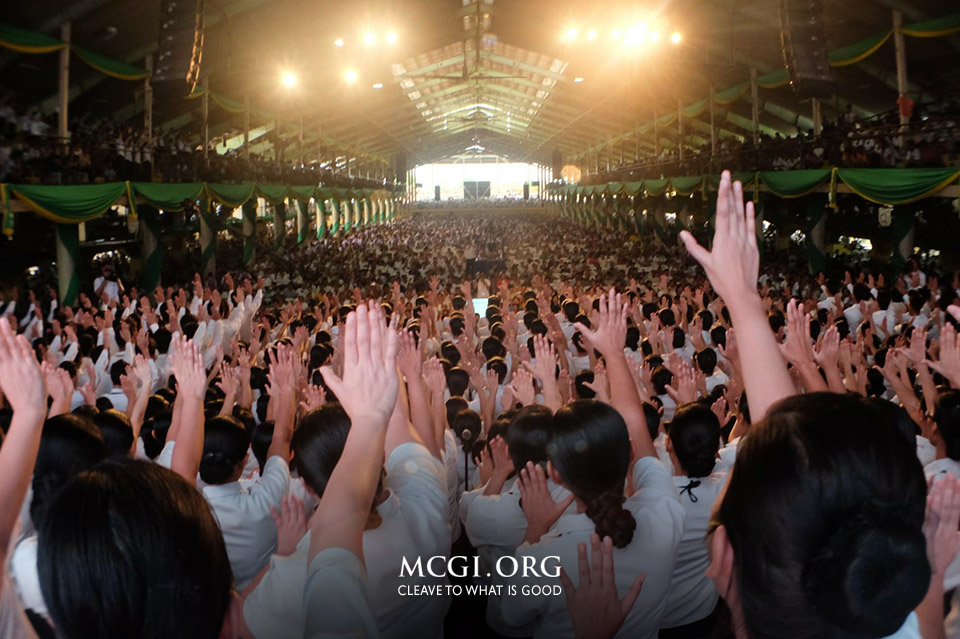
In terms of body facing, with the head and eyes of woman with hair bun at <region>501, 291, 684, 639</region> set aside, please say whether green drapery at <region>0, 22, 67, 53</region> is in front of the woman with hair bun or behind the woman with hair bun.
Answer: in front

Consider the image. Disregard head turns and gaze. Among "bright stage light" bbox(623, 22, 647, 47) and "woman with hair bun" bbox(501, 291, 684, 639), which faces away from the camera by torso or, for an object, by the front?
the woman with hair bun

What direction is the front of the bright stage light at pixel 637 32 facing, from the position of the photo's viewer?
facing the viewer

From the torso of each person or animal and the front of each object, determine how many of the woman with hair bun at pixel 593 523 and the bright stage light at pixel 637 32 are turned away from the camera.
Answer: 1

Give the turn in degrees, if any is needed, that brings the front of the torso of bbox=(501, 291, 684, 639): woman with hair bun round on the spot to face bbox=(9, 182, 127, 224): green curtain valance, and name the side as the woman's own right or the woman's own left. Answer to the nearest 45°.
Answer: approximately 45° to the woman's own left

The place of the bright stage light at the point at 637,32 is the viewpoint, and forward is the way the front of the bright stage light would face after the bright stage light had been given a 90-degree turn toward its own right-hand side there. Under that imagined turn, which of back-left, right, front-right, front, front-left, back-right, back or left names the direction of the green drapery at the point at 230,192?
front

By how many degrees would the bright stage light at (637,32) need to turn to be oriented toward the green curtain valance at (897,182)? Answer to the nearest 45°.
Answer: approximately 45° to its left

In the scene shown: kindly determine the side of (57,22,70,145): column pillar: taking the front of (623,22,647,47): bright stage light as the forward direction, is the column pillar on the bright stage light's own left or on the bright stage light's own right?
on the bright stage light's own right

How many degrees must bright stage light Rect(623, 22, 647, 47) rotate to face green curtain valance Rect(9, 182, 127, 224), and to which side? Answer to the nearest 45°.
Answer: approximately 45° to its right

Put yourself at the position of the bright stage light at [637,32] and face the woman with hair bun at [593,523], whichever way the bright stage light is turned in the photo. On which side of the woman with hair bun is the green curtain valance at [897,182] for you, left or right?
left

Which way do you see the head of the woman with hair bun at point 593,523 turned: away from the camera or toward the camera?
away from the camera

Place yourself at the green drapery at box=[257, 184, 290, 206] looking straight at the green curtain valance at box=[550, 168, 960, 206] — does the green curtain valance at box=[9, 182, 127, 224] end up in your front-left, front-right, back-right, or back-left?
front-right

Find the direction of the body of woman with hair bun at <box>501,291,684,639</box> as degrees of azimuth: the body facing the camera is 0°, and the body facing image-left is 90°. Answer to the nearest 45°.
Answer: approximately 180°

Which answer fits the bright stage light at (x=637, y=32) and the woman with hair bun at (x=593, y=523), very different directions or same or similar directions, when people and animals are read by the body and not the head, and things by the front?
very different directions

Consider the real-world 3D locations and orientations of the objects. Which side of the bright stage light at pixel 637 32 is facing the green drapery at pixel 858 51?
left
